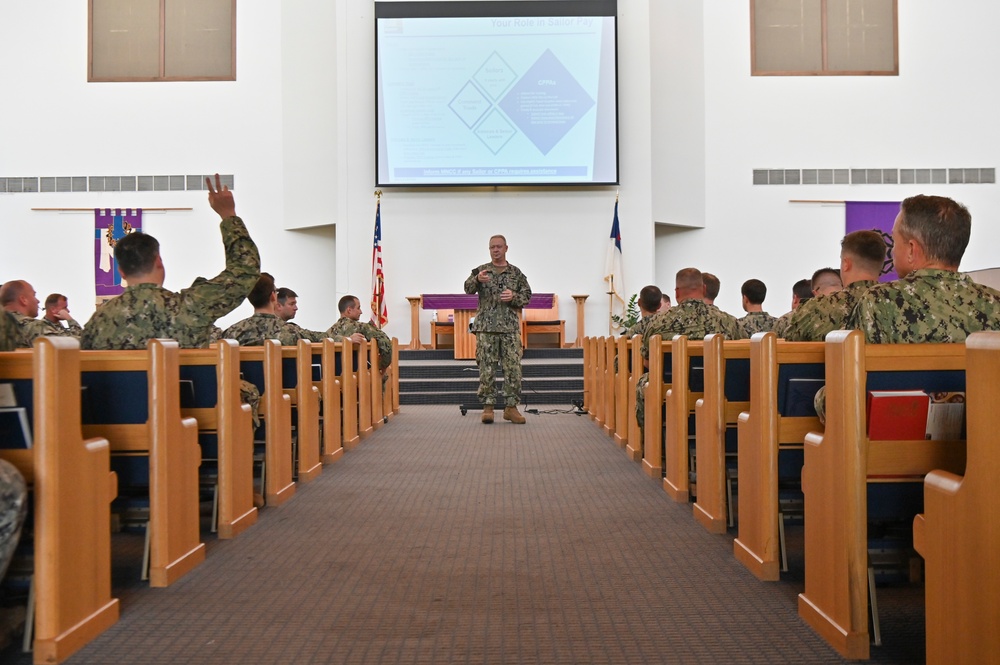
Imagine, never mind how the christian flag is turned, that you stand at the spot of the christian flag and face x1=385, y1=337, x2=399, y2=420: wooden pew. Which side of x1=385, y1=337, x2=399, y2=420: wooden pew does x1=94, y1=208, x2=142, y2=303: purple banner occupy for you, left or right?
right

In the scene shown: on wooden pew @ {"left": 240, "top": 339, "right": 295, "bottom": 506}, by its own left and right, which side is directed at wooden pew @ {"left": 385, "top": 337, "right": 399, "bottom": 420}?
front

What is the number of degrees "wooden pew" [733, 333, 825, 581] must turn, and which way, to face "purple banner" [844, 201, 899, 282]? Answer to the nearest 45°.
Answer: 0° — it already faces it

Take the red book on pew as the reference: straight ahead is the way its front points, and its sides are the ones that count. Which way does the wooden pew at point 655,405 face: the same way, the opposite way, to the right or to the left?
the opposite way

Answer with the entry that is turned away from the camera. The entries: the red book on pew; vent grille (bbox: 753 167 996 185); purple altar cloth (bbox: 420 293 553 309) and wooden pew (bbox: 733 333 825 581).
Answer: the wooden pew

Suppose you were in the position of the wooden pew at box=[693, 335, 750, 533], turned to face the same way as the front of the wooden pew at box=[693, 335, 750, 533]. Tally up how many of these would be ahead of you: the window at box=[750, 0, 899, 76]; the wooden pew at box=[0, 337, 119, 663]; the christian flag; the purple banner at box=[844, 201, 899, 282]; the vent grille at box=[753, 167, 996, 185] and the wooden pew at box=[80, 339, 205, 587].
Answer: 4

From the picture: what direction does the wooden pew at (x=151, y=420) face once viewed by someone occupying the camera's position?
facing away from the viewer

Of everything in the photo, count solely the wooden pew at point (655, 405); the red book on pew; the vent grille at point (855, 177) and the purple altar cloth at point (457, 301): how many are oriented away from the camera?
1

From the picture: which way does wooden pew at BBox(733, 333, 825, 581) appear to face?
away from the camera

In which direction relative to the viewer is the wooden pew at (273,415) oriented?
away from the camera

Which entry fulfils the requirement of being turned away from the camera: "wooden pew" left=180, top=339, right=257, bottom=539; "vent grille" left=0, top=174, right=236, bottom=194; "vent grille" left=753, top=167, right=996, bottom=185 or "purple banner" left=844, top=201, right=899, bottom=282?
the wooden pew

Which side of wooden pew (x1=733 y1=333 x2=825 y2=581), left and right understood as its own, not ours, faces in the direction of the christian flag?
front

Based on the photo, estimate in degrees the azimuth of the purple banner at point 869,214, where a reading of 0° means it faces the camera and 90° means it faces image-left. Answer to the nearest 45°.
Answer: approximately 0°

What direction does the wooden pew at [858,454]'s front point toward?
away from the camera

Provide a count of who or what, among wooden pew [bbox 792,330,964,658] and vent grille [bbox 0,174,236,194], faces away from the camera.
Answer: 1

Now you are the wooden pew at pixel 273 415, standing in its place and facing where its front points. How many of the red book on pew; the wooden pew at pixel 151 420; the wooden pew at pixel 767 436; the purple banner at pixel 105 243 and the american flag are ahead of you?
2
